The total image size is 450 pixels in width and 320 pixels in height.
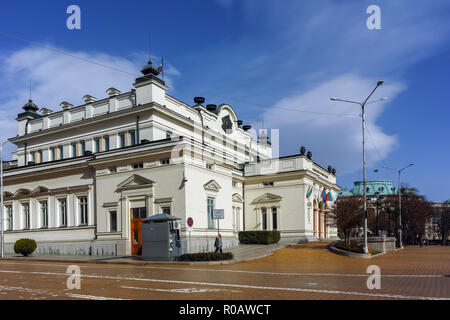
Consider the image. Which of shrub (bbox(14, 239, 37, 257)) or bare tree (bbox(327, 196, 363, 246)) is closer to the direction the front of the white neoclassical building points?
the bare tree

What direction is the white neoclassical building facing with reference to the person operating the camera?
facing the viewer and to the right of the viewer

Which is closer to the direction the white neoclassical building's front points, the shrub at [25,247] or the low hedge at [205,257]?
the low hedge

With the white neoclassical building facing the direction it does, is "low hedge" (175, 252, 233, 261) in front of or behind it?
in front
